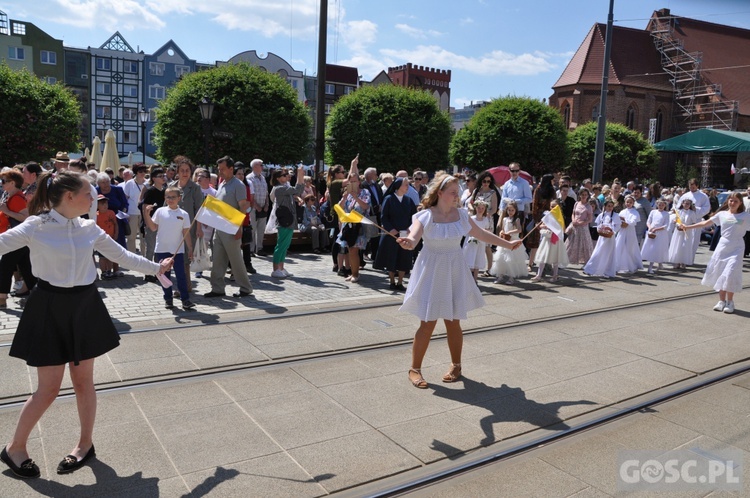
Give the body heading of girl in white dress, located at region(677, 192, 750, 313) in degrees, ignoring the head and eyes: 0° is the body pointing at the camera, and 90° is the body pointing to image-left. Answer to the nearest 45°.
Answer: approximately 0°

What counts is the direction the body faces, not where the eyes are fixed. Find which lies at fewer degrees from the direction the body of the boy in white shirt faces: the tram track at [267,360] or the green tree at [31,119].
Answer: the tram track

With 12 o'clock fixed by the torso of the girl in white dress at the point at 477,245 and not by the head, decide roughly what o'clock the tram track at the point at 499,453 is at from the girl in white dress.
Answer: The tram track is roughly at 12 o'clock from the girl in white dress.

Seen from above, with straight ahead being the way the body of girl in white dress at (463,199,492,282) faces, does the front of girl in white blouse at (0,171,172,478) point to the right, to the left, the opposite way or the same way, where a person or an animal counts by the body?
to the left

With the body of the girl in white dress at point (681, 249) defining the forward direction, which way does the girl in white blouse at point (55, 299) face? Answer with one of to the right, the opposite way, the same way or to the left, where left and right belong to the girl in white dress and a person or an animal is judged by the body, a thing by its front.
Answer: to the left

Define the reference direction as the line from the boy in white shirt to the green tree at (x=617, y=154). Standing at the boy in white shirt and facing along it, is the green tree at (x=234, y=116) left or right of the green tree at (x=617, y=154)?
left
